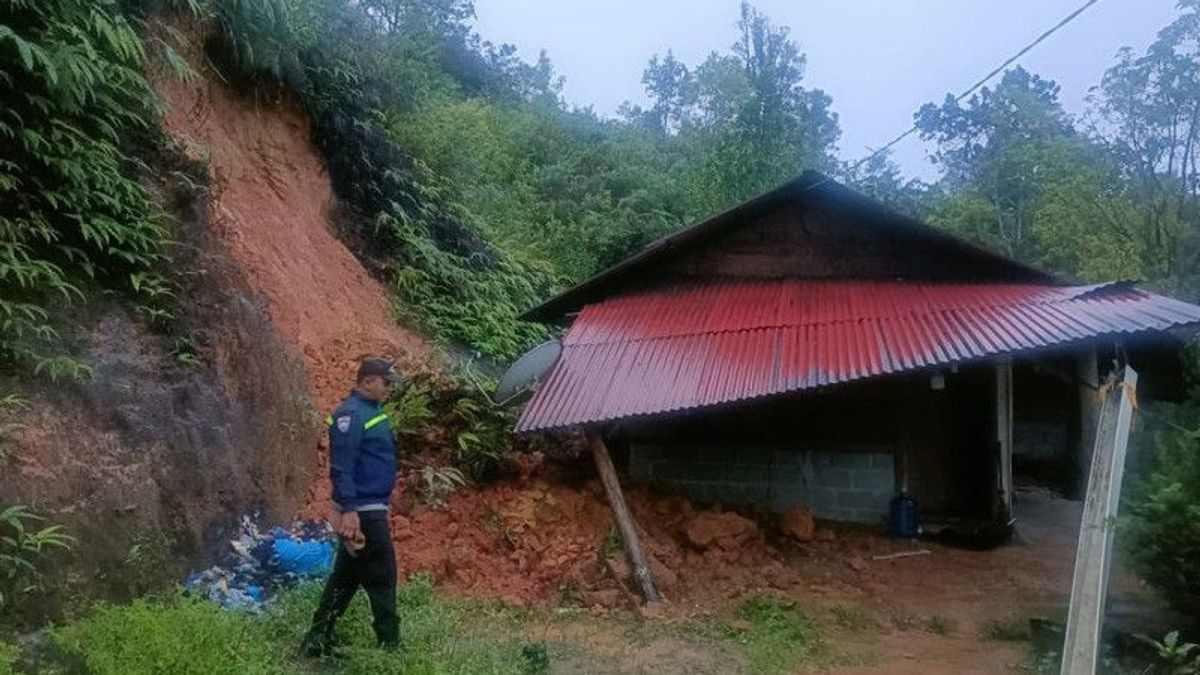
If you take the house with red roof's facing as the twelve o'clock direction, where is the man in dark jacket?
The man in dark jacket is roughly at 1 o'clock from the house with red roof.

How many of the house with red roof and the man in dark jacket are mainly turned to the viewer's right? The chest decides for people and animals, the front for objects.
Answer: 1

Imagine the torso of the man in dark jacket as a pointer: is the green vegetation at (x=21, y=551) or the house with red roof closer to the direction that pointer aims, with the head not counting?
the house with red roof

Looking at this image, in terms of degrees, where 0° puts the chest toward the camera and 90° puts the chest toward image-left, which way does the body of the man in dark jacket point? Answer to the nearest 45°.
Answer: approximately 270°

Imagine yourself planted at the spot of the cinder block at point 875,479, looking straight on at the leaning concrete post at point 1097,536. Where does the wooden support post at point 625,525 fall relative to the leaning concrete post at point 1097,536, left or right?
right

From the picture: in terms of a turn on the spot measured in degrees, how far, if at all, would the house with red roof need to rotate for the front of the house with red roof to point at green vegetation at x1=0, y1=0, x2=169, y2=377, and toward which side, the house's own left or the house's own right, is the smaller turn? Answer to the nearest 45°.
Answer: approximately 45° to the house's own right

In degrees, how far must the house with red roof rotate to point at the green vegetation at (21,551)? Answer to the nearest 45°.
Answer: approximately 45° to its right

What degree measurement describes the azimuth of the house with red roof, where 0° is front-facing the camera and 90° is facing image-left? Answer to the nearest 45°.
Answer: approximately 0°

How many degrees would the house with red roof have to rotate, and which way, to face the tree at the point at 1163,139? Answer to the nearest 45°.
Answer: approximately 135° to its left
